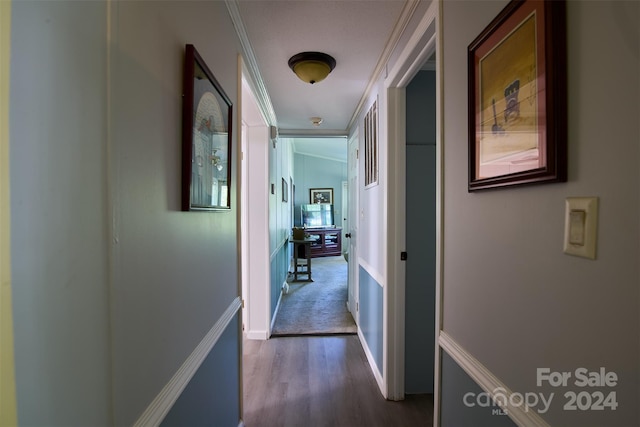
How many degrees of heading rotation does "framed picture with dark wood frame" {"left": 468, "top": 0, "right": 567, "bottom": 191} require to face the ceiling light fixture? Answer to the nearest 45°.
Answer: approximately 90° to its right

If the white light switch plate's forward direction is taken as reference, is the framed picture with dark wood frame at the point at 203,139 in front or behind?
in front

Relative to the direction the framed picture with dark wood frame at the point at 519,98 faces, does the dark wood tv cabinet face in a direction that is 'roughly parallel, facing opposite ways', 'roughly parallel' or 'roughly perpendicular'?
roughly perpendicular

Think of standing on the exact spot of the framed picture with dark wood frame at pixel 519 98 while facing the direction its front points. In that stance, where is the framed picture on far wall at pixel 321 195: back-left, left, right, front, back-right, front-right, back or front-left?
right

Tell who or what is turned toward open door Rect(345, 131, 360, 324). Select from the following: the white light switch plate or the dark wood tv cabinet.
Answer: the dark wood tv cabinet

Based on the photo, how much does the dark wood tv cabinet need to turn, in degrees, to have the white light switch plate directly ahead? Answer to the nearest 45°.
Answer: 0° — it already faces it

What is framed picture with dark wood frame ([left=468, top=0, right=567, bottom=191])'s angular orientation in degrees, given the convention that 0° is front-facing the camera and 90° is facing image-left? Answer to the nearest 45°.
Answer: approximately 45°

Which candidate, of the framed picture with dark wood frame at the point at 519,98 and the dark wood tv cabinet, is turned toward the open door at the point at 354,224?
the dark wood tv cabinet

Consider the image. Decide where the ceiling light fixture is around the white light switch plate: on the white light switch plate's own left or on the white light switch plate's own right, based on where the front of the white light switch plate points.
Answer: on the white light switch plate's own right

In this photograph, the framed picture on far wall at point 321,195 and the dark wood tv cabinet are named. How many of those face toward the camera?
2

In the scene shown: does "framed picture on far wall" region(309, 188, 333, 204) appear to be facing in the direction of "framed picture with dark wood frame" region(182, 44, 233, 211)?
yes

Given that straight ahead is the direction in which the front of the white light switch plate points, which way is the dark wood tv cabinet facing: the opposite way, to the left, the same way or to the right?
to the left

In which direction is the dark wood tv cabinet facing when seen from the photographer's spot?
facing the viewer

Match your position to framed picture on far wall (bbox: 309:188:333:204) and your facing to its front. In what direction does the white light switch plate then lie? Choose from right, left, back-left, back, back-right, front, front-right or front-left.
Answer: front

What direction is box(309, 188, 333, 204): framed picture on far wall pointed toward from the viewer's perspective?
toward the camera

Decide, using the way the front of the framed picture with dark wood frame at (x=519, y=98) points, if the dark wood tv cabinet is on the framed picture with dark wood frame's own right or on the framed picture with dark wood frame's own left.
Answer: on the framed picture with dark wood frame's own right

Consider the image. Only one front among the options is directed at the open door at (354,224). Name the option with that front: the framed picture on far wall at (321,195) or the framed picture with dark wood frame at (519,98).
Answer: the framed picture on far wall

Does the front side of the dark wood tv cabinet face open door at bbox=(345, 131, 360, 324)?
yes

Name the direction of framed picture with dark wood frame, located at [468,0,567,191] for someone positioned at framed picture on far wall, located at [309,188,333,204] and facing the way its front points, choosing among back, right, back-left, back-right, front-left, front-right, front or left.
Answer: front
